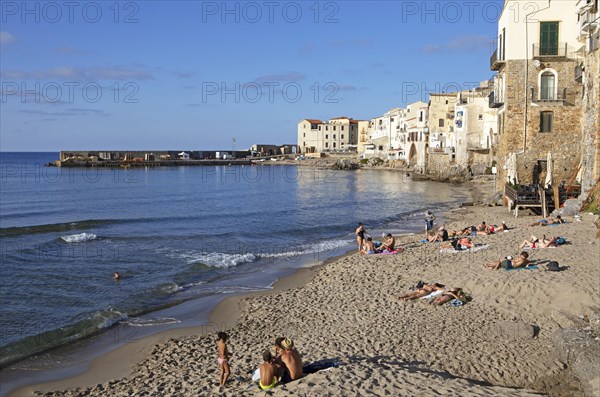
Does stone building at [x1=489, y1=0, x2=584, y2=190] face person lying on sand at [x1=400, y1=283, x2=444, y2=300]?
yes

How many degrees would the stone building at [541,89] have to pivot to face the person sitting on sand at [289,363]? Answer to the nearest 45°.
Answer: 0° — it already faces them

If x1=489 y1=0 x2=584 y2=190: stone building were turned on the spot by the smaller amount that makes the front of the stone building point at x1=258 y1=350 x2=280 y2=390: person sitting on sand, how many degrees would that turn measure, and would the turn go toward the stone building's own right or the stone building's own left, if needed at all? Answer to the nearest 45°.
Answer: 0° — it already faces them

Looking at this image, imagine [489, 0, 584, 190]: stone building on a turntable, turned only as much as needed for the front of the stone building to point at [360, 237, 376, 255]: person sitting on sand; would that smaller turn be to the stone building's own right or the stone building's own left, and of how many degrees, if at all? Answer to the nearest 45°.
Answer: approximately 45° to the stone building's own right

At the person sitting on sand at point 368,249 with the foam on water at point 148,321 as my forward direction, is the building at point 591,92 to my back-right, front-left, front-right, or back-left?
back-left

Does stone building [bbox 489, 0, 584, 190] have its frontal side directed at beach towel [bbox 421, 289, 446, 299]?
yes

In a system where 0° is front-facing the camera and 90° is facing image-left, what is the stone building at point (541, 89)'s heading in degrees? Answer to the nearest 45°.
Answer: approximately 0°
